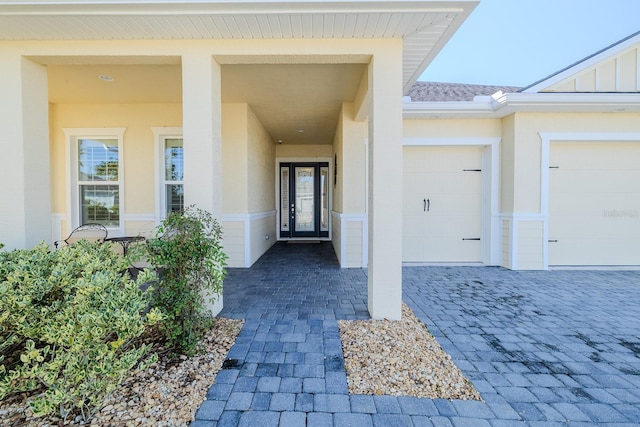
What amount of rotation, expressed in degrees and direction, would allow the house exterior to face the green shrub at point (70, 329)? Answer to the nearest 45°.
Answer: approximately 45° to its right

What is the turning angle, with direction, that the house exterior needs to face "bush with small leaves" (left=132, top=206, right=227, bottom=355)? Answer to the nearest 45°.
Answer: approximately 45° to its right

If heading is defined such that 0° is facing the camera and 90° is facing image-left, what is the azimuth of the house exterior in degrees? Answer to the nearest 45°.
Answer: approximately 0°
